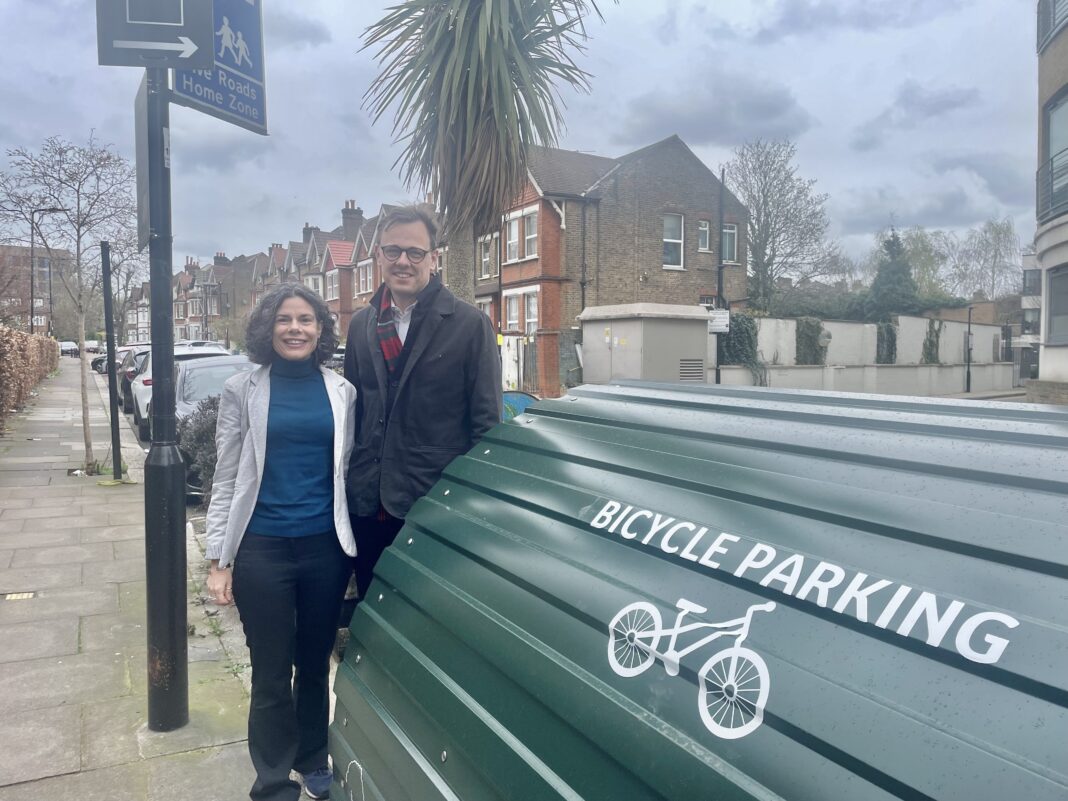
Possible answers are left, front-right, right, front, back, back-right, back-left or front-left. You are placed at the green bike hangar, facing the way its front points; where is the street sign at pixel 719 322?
back-right

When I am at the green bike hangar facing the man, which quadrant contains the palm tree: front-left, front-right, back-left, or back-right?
front-right

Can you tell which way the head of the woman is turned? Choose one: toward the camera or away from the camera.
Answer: toward the camera

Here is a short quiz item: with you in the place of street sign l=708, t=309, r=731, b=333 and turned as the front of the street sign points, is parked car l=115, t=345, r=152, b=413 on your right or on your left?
on your right

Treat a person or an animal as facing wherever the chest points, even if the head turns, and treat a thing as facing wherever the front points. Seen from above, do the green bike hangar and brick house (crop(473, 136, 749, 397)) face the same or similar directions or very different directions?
same or similar directions

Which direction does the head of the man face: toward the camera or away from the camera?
toward the camera

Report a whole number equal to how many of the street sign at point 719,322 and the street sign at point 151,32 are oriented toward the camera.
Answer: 2

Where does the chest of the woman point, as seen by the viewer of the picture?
toward the camera

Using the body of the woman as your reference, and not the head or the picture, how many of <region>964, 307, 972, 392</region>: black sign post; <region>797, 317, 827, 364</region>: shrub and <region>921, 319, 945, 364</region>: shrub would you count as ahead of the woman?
0

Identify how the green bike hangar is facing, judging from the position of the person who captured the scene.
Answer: facing the viewer and to the left of the viewer

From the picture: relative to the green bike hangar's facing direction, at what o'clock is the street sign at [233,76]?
The street sign is roughly at 3 o'clock from the green bike hangar.

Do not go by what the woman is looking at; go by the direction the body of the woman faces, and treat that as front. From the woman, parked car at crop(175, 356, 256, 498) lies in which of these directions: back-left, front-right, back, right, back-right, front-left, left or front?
back

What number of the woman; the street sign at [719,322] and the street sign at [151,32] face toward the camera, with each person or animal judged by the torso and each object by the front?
3

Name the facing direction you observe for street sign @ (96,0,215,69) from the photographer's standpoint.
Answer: facing the viewer

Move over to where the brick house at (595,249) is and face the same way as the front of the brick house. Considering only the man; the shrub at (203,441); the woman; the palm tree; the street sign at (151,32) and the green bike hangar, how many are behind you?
0
